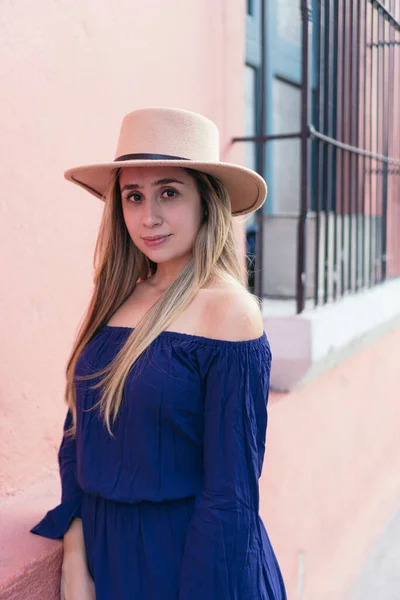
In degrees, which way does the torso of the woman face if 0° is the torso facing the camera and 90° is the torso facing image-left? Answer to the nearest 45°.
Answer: approximately 45°

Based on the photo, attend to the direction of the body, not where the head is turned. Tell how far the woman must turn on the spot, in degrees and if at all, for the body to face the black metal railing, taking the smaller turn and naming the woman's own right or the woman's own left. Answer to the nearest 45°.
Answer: approximately 180°

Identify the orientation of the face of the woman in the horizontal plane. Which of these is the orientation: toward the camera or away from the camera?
toward the camera
